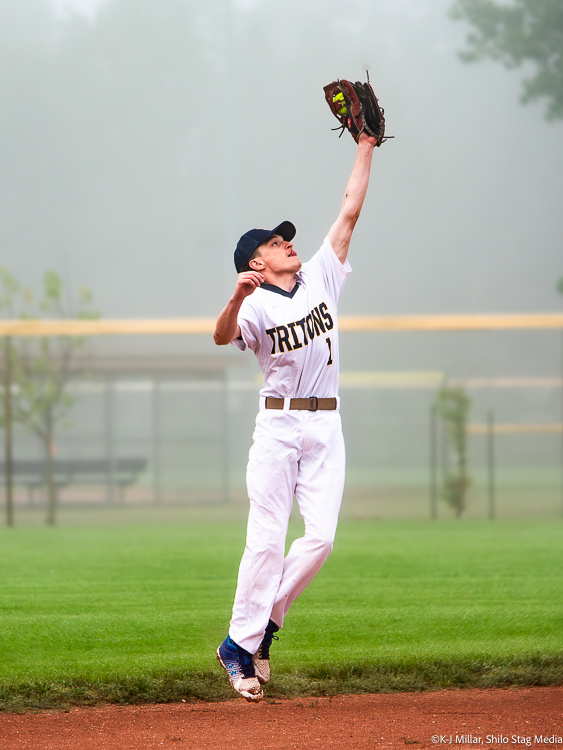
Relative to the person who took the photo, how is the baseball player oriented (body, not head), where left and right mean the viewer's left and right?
facing the viewer and to the right of the viewer

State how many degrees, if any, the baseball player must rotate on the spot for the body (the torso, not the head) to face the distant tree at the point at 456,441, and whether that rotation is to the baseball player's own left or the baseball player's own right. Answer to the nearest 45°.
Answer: approximately 135° to the baseball player's own left

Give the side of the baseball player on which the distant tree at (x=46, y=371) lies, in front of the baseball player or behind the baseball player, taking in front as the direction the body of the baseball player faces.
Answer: behind

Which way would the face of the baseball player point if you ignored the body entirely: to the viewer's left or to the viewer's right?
to the viewer's right

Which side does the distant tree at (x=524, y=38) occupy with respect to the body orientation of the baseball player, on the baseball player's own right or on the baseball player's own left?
on the baseball player's own left

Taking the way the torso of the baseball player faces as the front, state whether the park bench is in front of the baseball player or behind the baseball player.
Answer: behind
